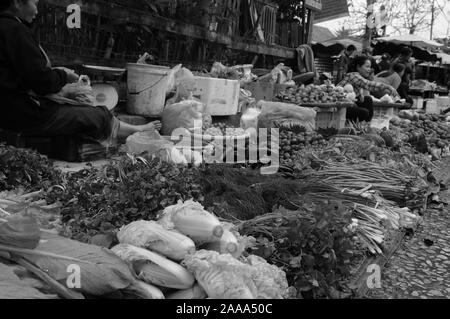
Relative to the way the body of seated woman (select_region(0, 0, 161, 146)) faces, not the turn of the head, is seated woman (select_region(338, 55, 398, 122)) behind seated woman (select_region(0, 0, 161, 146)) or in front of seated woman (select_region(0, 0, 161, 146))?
in front

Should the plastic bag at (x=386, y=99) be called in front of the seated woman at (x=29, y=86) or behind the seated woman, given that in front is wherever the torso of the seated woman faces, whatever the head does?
in front

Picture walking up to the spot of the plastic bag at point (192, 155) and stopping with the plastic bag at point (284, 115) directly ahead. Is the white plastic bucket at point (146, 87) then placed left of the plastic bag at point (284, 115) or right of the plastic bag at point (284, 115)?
left

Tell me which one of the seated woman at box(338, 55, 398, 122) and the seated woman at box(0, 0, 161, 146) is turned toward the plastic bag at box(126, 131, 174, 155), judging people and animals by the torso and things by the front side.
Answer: the seated woman at box(0, 0, 161, 146)

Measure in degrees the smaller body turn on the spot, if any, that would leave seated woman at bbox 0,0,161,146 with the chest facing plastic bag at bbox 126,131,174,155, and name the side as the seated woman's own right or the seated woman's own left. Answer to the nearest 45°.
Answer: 0° — they already face it

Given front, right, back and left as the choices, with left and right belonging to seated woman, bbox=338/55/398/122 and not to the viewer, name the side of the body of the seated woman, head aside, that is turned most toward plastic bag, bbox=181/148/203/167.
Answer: right

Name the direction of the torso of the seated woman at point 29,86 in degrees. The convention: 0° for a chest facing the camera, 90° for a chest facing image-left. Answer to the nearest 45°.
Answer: approximately 270°

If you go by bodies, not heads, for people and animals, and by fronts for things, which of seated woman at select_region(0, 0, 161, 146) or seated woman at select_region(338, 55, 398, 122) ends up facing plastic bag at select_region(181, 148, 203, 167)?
seated woman at select_region(0, 0, 161, 146)

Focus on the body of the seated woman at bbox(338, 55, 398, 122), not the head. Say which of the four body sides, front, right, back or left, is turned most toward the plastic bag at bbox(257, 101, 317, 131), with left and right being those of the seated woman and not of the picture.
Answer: right
